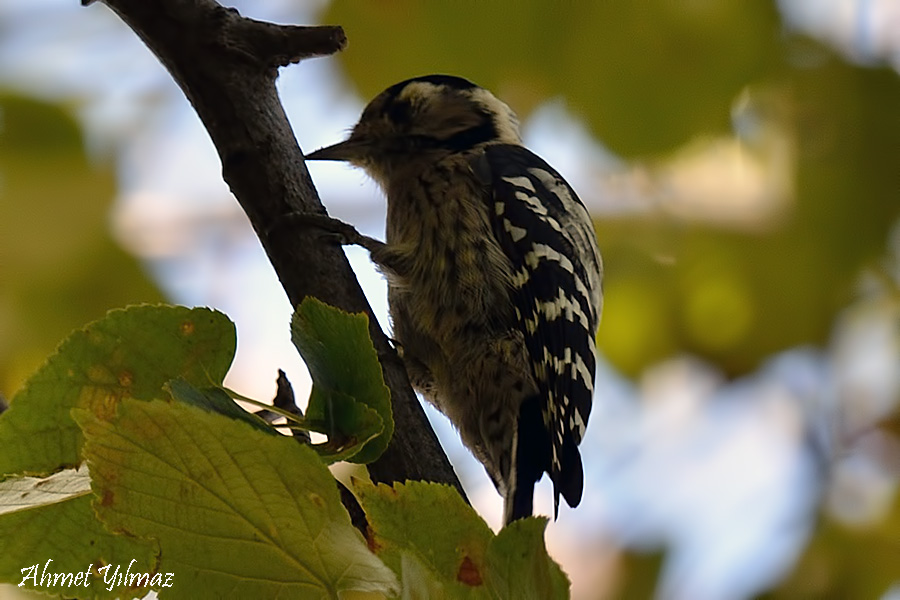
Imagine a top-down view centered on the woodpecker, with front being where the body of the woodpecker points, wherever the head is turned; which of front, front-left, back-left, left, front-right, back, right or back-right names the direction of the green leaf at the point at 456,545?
left

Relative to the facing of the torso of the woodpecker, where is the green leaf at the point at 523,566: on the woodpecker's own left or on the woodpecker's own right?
on the woodpecker's own left

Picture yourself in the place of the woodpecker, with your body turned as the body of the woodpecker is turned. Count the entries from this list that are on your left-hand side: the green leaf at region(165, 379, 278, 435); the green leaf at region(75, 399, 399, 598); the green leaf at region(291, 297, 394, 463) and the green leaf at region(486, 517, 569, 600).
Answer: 4

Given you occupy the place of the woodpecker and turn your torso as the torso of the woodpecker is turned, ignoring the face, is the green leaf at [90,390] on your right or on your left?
on your left

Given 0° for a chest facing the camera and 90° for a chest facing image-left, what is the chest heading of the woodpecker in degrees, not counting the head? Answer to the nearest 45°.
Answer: approximately 90°

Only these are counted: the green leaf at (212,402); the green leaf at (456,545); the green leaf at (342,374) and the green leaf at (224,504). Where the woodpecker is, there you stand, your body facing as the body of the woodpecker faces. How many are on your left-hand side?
4

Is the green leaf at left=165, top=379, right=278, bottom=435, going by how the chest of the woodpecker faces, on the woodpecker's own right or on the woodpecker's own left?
on the woodpecker's own left
